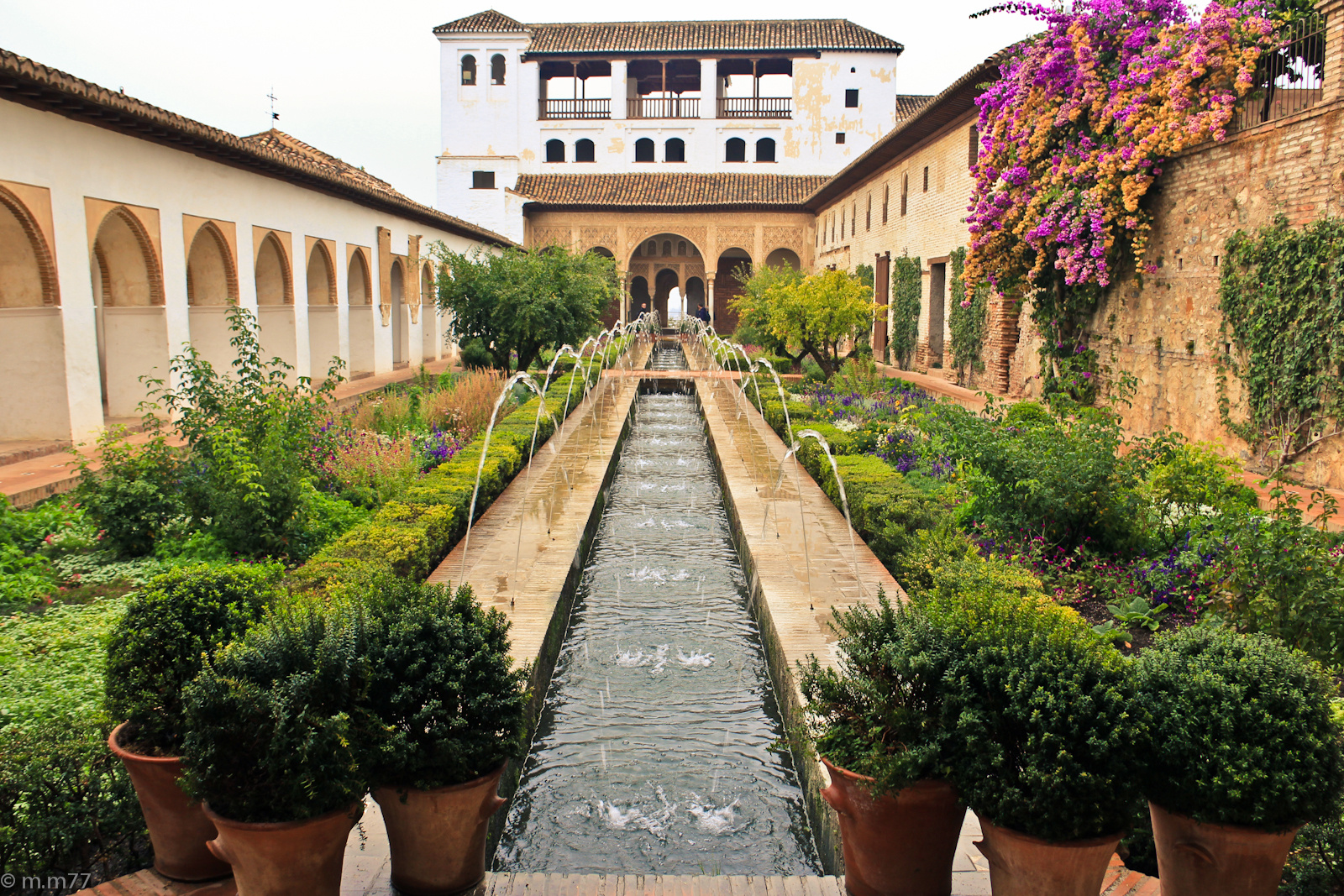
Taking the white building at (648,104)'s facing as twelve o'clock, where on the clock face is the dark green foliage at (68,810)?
The dark green foliage is roughly at 12 o'clock from the white building.

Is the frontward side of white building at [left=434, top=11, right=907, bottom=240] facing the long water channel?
yes

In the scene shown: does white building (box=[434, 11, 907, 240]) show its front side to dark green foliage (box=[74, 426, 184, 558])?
yes

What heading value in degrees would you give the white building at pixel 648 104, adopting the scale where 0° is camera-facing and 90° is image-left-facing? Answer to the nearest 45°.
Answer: approximately 0°

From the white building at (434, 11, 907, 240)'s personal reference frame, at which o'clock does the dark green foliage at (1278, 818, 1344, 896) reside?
The dark green foliage is roughly at 12 o'clock from the white building.

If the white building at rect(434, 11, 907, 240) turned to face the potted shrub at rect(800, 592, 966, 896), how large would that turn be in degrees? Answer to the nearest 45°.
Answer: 0° — it already faces it

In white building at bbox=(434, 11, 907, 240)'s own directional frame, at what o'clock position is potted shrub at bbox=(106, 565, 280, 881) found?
The potted shrub is roughly at 12 o'clock from the white building.
